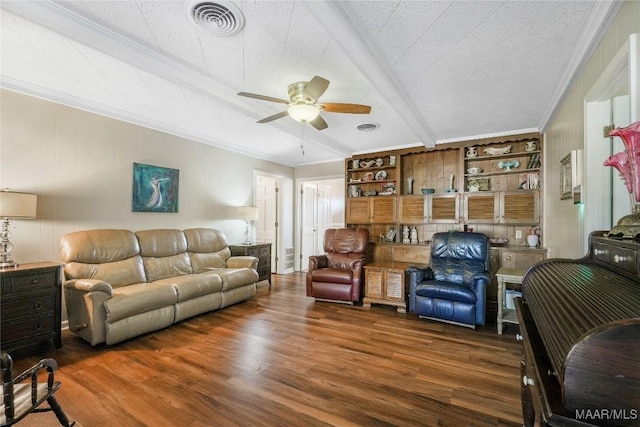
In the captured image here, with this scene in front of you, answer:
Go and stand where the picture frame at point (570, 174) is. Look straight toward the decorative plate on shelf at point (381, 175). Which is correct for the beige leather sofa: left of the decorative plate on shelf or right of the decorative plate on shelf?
left

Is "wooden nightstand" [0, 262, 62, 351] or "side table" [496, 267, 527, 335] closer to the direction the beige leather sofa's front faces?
the side table

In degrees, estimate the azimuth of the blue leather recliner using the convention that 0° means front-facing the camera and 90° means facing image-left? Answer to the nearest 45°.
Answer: approximately 45°

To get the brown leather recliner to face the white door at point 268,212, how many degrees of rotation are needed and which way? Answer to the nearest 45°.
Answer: approximately 90° to its right

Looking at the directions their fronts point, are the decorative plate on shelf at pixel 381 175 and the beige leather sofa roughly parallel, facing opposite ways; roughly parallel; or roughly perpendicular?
roughly perpendicular

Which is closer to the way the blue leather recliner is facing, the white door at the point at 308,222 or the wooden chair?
the wooden chair
